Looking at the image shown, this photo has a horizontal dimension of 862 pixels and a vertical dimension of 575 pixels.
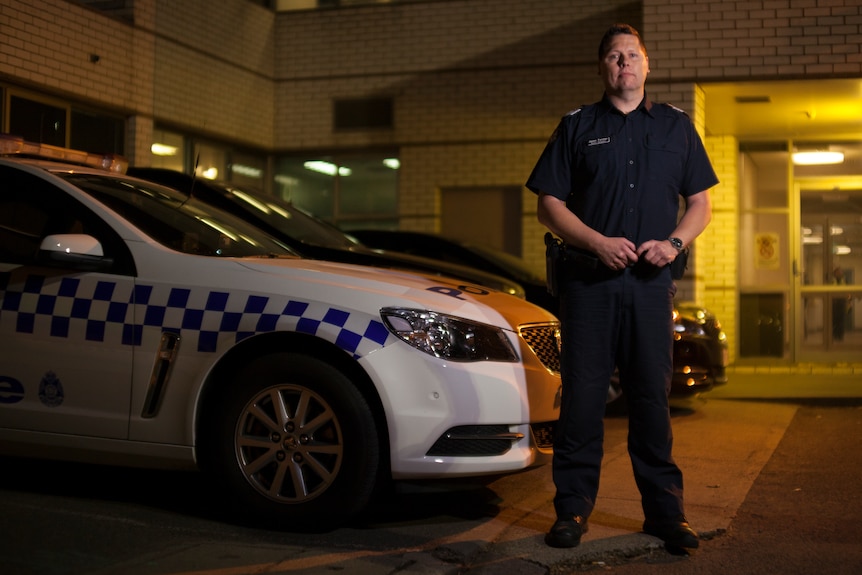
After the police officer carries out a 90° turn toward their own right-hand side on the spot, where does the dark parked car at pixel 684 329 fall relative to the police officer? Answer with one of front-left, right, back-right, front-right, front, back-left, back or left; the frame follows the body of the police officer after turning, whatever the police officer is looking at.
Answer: right

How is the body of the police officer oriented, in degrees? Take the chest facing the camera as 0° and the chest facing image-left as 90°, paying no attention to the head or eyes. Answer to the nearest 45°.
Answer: approximately 0°

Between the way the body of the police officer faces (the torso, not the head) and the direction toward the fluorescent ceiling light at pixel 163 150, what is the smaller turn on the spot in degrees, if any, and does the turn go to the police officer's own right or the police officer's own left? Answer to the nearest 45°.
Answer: approximately 135° to the police officer's own right

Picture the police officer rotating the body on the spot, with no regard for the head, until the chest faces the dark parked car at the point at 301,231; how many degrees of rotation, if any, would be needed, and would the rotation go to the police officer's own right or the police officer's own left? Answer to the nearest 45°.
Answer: approximately 135° to the police officer's own right

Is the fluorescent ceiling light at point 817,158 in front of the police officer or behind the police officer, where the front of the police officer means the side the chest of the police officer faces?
behind

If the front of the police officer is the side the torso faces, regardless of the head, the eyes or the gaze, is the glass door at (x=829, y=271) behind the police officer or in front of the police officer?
behind
